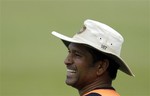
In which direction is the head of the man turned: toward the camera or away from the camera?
toward the camera

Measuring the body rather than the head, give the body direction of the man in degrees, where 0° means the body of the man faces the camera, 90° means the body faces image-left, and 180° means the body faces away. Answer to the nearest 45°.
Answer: approximately 90°
